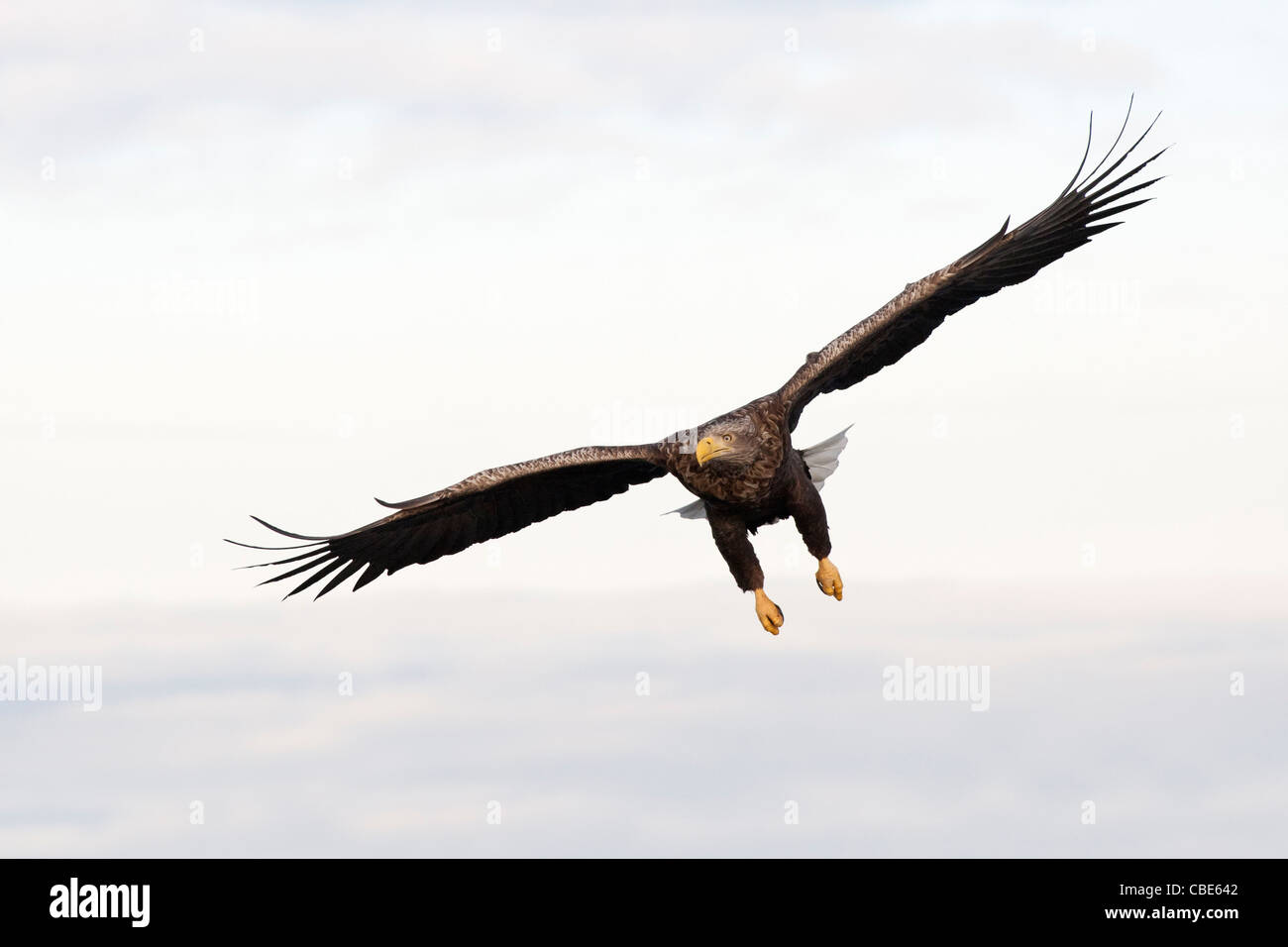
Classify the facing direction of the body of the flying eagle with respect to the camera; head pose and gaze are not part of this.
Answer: toward the camera
